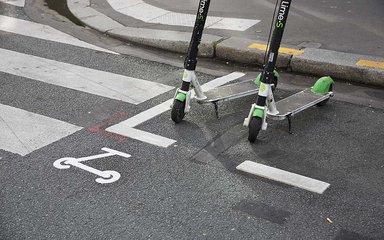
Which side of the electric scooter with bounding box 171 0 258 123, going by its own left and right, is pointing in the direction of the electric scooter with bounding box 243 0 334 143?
left

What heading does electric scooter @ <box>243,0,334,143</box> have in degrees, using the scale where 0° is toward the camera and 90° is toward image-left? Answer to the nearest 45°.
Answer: approximately 45°

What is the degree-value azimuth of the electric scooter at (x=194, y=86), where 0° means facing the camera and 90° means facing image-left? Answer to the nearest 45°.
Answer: approximately 45°

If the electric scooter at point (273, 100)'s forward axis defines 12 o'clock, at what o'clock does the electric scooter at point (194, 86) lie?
the electric scooter at point (194, 86) is roughly at 2 o'clock from the electric scooter at point (273, 100).
